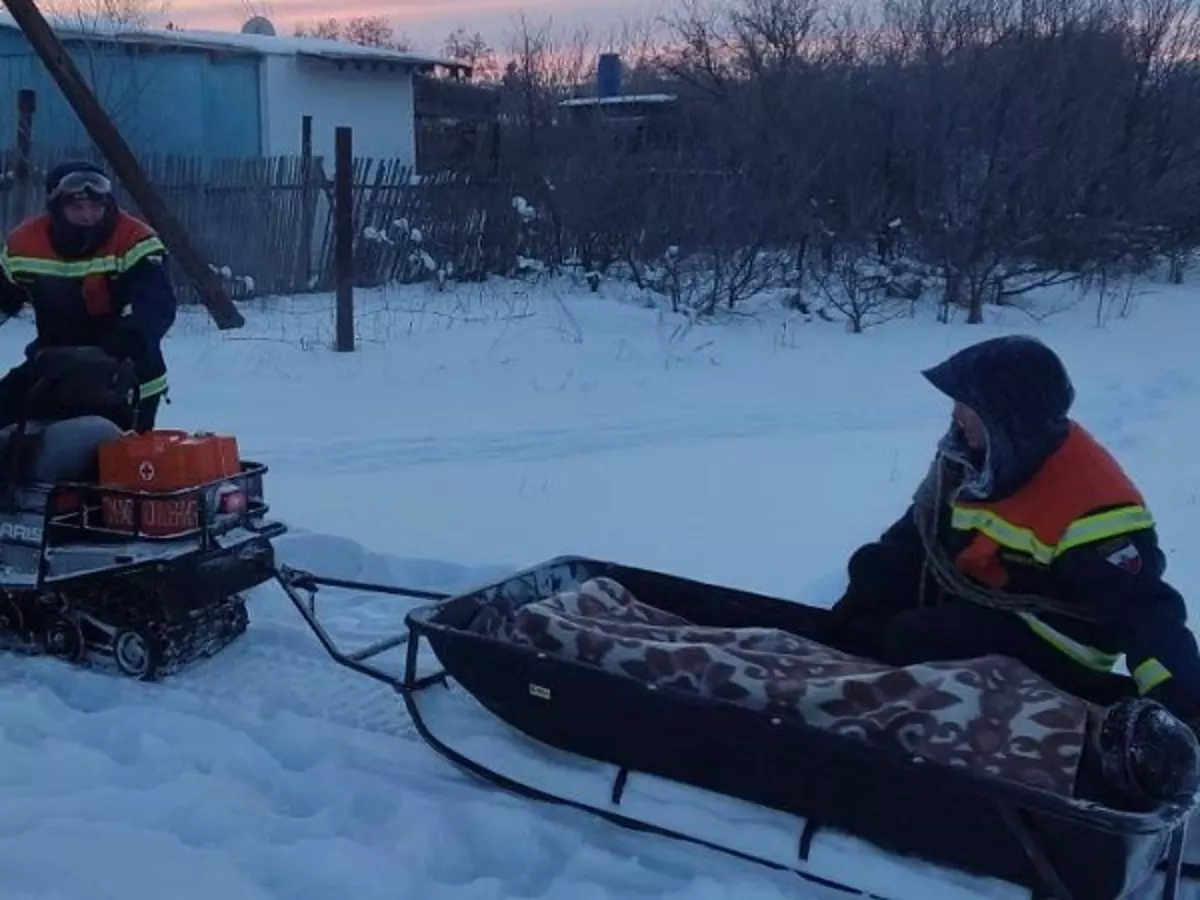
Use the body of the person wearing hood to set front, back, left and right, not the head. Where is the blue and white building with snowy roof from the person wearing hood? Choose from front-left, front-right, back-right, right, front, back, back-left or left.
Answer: right

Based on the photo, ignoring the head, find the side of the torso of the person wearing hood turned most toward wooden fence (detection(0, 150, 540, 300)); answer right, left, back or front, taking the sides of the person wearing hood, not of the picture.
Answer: right

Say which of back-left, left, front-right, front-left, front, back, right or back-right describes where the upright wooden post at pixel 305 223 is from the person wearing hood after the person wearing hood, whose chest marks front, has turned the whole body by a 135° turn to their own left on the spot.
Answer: back-left

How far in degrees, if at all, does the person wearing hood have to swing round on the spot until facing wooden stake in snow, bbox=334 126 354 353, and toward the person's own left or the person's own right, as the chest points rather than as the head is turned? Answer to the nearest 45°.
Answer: approximately 90° to the person's own right

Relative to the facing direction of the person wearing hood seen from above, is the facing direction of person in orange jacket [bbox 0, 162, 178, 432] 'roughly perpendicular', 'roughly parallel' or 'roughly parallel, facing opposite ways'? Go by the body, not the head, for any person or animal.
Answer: roughly perpendicular

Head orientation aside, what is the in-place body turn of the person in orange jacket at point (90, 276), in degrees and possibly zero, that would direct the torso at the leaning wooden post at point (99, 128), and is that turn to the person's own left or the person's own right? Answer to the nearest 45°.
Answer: approximately 180°

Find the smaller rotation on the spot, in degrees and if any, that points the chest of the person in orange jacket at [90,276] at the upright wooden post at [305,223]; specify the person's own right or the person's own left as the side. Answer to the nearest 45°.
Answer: approximately 180°

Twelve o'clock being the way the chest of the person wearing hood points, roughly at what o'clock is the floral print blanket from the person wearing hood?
The floral print blanket is roughly at 12 o'clock from the person wearing hood.

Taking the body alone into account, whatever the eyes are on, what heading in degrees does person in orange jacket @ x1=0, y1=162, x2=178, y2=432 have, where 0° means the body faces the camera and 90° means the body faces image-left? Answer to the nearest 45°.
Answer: approximately 0°

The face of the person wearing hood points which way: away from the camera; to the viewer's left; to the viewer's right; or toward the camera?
to the viewer's left

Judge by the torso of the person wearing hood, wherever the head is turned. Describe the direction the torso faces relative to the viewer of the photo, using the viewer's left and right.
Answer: facing the viewer and to the left of the viewer

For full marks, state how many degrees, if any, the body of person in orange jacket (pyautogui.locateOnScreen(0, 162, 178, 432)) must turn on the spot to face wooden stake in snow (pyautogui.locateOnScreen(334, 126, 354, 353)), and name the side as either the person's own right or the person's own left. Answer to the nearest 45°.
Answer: approximately 180°

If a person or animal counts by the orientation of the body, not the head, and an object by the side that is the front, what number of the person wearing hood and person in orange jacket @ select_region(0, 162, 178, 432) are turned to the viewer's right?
0

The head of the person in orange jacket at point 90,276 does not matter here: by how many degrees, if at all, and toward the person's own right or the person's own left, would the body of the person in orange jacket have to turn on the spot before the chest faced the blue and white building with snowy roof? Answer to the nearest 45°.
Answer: approximately 180°
